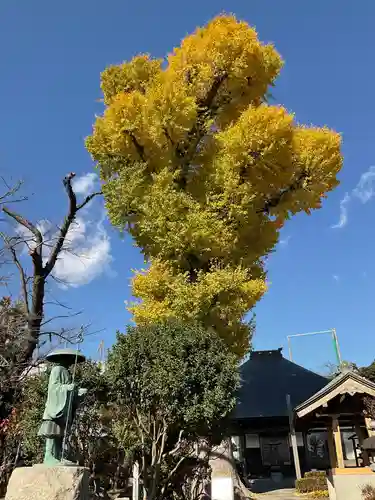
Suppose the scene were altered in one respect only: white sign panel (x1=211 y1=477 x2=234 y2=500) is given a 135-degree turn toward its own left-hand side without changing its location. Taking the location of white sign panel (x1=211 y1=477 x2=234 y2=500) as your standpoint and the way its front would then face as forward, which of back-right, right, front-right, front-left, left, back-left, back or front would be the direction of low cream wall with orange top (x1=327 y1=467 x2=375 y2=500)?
front

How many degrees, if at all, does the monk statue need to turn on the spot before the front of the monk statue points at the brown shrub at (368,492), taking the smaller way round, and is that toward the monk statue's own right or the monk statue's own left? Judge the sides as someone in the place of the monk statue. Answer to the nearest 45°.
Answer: approximately 45° to the monk statue's own left

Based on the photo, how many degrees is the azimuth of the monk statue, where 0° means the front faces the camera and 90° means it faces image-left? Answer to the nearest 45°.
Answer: approximately 270°

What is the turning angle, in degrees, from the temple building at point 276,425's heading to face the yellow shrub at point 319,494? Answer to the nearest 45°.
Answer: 0° — it already faces it

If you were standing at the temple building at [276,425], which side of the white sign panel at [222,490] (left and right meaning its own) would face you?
back

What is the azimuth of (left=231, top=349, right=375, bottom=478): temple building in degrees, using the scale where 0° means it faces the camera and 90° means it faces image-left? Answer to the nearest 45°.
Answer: approximately 0°
